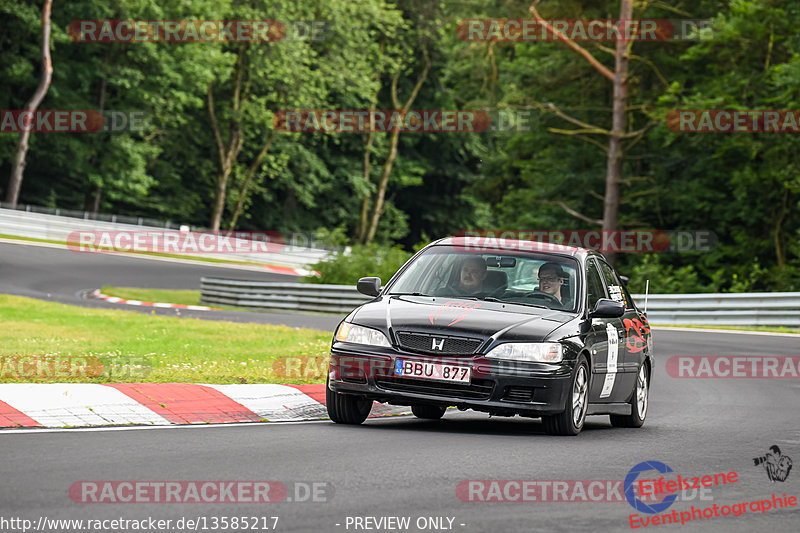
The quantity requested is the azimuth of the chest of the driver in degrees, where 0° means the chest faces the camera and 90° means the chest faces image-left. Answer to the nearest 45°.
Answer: approximately 45°

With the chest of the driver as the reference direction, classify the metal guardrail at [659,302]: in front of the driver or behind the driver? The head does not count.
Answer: behind

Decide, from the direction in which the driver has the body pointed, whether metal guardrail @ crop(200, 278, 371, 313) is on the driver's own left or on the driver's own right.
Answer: on the driver's own right

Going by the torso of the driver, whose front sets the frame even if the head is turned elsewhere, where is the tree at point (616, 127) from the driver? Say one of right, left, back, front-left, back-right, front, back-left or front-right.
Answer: back-right

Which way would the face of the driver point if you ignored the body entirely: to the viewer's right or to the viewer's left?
to the viewer's left

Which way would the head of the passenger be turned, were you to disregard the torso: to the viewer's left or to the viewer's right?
to the viewer's left
